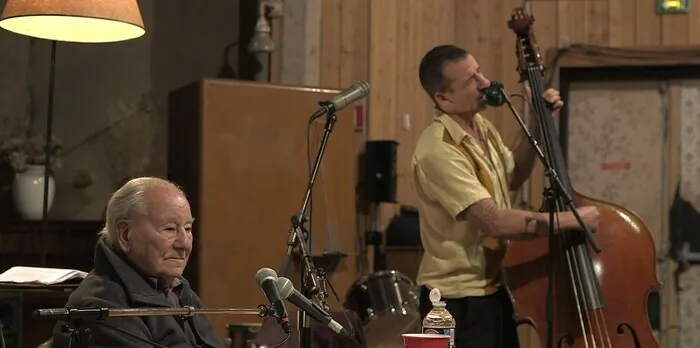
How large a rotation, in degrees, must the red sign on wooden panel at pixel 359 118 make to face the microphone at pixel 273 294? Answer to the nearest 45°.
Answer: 0° — it already faces it

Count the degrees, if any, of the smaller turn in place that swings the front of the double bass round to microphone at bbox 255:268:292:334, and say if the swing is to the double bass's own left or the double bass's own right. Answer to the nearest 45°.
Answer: approximately 45° to the double bass's own right

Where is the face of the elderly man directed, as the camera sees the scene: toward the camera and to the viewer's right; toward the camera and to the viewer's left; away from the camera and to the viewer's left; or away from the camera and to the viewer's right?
toward the camera and to the viewer's right

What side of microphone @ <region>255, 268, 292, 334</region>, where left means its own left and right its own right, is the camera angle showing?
left

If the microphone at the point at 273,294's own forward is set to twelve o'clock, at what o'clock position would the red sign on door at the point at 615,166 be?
The red sign on door is roughly at 4 o'clock from the microphone.

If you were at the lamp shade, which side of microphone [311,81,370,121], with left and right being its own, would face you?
back
